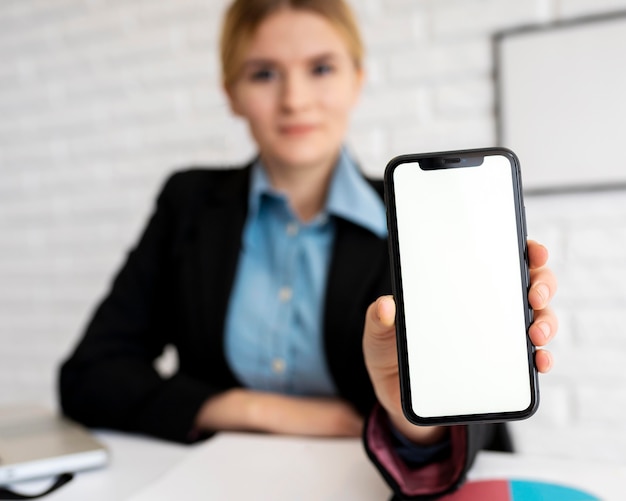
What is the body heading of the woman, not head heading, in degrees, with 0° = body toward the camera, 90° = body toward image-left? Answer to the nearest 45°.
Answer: approximately 0°

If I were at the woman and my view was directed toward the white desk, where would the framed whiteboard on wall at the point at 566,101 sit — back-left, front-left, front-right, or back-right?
back-left
